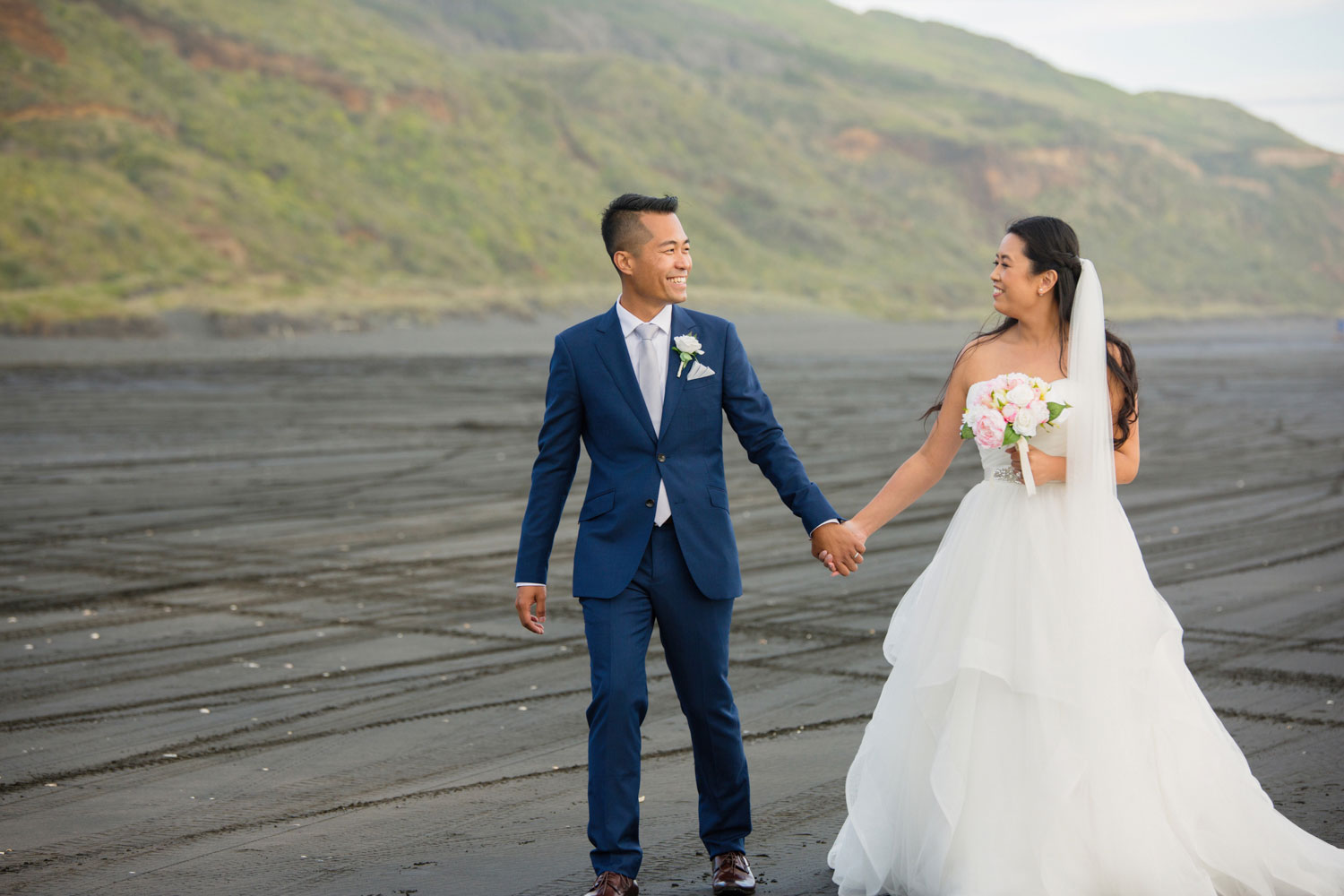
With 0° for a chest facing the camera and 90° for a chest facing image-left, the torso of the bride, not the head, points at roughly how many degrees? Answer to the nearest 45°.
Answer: approximately 45°

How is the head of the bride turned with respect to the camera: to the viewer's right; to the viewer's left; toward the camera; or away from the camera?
to the viewer's left

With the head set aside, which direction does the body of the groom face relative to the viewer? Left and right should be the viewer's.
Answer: facing the viewer

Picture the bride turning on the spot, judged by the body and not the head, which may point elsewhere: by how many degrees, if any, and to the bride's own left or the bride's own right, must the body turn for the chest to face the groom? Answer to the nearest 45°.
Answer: approximately 45° to the bride's own right

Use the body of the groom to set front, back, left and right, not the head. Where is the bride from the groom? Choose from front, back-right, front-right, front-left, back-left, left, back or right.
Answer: left
